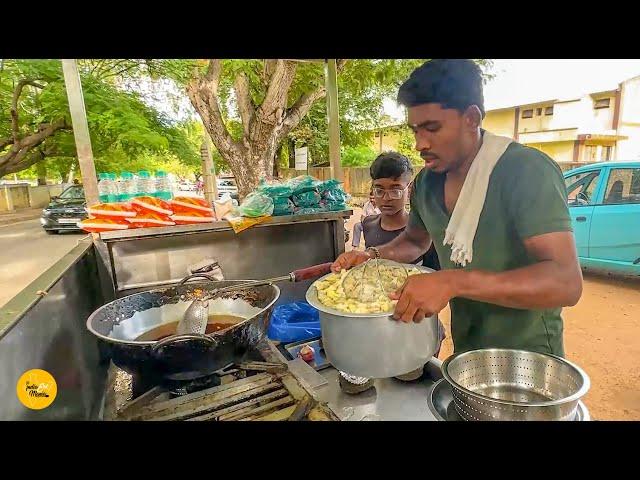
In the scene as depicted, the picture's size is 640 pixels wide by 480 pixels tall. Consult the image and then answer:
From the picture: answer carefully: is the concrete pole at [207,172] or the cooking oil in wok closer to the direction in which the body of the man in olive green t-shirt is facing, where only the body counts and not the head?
the cooking oil in wok

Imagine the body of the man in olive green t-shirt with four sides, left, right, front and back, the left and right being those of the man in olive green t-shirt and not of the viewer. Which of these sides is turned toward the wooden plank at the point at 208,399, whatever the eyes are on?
front

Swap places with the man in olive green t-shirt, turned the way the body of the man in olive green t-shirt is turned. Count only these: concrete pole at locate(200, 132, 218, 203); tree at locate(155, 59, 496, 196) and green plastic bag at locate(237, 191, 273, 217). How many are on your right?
3

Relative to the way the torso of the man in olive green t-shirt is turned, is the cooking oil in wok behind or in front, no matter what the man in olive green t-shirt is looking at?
in front

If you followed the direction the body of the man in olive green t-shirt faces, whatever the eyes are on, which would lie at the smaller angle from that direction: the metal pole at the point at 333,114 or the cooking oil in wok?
the cooking oil in wok

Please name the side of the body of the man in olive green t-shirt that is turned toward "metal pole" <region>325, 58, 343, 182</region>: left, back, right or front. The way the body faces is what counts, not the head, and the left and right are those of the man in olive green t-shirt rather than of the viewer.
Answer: right

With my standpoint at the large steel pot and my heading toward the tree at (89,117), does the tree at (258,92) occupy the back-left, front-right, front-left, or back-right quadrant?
front-right

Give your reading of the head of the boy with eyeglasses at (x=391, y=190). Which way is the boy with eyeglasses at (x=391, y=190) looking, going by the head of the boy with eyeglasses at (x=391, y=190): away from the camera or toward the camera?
toward the camera

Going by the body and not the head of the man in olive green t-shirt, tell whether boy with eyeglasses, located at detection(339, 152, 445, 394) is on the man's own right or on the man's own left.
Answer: on the man's own right

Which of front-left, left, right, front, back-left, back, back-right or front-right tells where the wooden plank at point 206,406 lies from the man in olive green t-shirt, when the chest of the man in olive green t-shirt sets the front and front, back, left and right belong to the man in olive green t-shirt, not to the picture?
front

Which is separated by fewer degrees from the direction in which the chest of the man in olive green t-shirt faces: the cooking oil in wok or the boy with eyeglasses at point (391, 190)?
the cooking oil in wok

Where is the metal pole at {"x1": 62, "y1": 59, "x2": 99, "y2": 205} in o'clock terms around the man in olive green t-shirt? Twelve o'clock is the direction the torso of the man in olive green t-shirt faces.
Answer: The metal pole is roughly at 2 o'clock from the man in olive green t-shirt.

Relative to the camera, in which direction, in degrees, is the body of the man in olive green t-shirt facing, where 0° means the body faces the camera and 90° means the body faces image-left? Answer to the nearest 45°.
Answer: approximately 45°

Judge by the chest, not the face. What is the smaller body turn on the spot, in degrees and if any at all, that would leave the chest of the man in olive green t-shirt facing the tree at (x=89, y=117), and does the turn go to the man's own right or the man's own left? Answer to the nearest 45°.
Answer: approximately 90° to the man's own right

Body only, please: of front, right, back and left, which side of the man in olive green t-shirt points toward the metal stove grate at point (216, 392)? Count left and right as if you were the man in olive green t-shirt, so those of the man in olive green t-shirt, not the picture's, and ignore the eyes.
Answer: front
